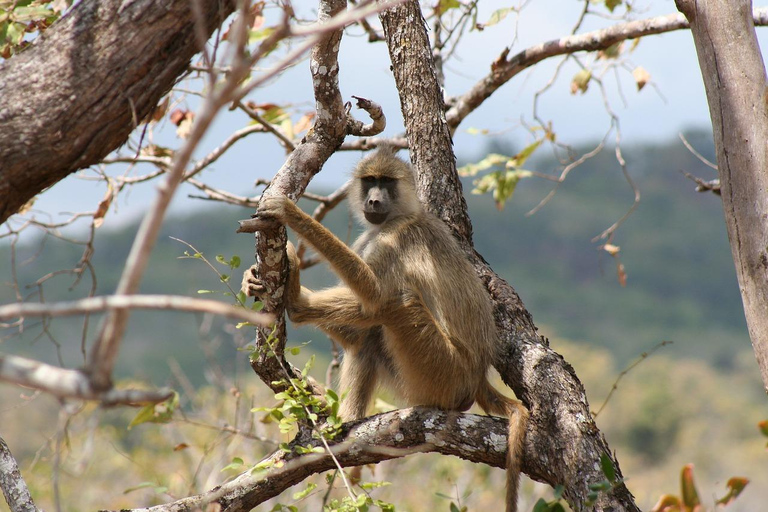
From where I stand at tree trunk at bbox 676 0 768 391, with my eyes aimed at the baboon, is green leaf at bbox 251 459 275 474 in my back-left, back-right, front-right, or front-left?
front-left

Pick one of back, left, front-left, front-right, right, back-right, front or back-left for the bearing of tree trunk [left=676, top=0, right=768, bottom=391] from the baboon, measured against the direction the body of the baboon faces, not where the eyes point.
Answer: back-left
